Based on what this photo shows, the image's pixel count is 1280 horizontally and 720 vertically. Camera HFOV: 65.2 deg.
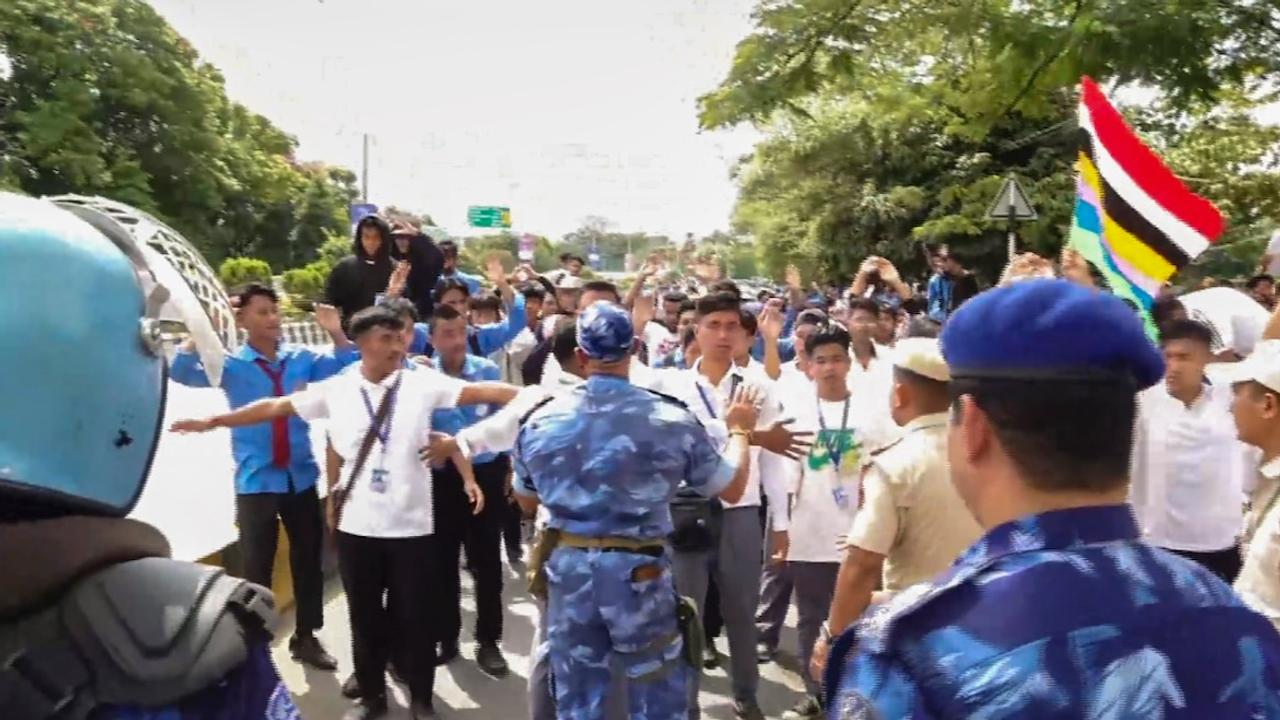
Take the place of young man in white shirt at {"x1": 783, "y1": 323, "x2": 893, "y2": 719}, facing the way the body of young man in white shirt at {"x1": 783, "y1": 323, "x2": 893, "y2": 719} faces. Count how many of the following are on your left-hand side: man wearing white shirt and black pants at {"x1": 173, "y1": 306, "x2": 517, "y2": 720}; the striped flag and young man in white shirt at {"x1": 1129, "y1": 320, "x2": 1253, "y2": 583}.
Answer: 2

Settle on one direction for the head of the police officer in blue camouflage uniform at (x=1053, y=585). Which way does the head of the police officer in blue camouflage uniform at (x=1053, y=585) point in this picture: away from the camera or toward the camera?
away from the camera

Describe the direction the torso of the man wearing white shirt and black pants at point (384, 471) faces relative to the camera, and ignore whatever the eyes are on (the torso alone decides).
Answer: toward the camera

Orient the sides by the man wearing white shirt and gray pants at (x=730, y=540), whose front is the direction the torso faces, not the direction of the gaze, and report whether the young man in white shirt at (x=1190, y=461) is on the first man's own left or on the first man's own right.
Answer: on the first man's own left

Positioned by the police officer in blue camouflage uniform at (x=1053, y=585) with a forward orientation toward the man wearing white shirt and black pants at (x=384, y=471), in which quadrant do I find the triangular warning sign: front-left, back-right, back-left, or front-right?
front-right

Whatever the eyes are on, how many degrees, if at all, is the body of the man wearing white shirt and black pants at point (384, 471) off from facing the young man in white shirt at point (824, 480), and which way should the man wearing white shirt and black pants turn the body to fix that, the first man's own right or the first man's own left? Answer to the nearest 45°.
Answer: approximately 90° to the first man's own left

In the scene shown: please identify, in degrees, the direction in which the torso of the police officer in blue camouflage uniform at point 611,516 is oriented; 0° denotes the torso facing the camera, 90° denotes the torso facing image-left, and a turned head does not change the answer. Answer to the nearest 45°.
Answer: approximately 180°

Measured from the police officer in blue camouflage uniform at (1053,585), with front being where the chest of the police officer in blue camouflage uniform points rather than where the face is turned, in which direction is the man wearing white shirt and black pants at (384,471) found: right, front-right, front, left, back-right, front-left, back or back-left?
front

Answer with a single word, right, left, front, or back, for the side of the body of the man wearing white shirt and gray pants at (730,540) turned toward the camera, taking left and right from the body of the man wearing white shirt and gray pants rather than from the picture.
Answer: front

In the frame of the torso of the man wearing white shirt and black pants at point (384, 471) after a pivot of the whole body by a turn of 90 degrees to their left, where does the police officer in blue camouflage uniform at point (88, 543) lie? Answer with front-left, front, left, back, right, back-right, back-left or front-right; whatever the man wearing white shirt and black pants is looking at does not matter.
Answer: right

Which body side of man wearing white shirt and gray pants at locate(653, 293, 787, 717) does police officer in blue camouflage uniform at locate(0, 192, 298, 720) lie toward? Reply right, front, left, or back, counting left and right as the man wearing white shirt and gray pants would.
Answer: front

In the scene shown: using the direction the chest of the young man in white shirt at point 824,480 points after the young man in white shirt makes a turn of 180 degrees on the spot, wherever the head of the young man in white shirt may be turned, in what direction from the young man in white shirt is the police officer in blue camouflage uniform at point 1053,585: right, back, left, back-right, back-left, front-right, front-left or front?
back

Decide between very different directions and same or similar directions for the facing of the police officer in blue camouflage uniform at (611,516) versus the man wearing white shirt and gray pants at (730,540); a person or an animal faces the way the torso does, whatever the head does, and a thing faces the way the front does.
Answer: very different directions
